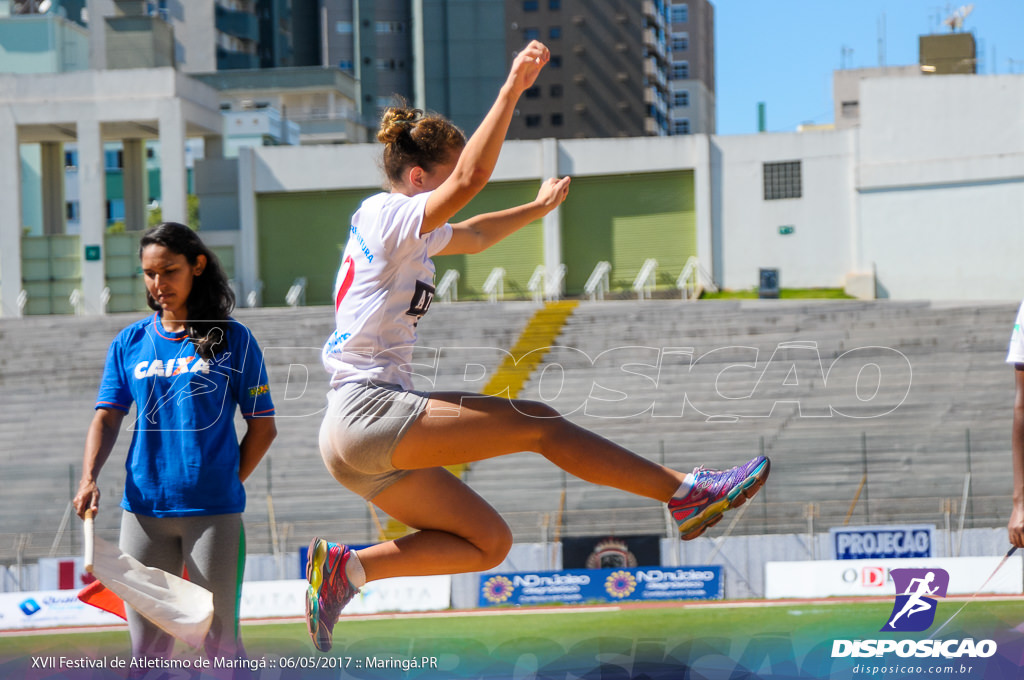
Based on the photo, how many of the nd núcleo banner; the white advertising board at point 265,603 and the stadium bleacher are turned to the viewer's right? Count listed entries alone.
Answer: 0

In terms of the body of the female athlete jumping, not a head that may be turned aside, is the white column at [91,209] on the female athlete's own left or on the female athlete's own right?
on the female athlete's own left

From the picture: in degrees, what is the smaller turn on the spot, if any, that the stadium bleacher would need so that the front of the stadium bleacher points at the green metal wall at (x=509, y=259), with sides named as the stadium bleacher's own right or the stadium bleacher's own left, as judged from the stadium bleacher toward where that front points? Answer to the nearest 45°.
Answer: approximately 180°

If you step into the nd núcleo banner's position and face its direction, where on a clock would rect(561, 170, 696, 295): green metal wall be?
The green metal wall is roughly at 6 o'clock from the nd núcleo banner.

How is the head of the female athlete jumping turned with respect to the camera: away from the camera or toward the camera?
away from the camera

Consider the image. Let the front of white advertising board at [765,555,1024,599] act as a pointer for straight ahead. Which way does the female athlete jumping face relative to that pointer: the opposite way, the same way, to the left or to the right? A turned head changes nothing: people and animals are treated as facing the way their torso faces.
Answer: to the left

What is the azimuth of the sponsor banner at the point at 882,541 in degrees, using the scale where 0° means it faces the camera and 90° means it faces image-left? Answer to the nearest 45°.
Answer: approximately 0°

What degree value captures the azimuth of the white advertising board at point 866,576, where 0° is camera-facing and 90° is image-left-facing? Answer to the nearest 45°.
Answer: approximately 0°

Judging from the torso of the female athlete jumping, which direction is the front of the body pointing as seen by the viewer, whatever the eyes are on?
to the viewer's right

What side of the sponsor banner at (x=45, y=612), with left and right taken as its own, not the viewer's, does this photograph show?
front

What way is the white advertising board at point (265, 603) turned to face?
toward the camera

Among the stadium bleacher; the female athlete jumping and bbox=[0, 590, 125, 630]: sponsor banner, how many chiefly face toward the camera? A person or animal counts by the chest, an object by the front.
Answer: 2

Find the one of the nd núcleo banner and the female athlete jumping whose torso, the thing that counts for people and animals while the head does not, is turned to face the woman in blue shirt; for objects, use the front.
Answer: the nd núcleo banner

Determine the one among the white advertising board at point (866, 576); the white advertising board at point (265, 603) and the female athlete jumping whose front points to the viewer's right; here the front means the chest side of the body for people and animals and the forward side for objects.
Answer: the female athlete jumping

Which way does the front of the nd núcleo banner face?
toward the camera

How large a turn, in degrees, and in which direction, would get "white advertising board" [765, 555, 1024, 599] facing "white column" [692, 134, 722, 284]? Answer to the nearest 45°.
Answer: approximately 180°

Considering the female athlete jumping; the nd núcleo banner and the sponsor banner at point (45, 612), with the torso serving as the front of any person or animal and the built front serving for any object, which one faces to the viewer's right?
the female athlete jumping
